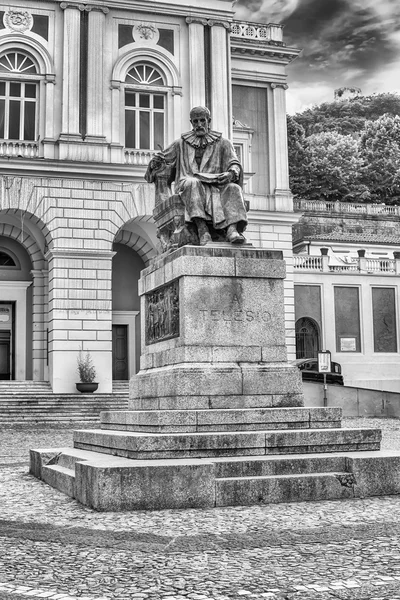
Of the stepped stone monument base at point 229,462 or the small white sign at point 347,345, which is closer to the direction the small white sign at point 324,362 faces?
the stepped stone monument base

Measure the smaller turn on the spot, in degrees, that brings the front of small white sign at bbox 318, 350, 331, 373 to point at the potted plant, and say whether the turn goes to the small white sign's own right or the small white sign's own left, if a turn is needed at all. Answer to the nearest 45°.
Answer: approximately 90° to the small white sign's own right

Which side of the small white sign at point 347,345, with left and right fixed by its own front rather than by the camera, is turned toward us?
front

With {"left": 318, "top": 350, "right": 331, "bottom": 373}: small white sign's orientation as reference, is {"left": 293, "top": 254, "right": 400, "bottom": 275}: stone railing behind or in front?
behind

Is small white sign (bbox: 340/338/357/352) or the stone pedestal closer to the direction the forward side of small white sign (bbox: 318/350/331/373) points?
the stone pedestal

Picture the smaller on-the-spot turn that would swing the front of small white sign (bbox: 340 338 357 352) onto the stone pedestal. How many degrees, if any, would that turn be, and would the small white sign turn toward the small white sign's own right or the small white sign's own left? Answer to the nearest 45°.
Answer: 0° — it already faces it

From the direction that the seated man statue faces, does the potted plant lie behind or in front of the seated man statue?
behind

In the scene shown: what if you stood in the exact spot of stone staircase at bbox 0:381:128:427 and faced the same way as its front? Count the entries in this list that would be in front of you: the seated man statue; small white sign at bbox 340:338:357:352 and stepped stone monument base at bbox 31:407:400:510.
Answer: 2

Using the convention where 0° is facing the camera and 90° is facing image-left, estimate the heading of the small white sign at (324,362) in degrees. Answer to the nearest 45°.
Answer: approximately 0°

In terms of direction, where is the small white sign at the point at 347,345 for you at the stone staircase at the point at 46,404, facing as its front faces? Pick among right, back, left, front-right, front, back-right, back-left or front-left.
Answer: back-left

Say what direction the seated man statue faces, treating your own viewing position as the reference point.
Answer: facing the viewer

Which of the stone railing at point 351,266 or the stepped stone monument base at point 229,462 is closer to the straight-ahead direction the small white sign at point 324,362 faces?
the stepped stone monument base

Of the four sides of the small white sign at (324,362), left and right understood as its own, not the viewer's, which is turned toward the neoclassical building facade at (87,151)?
right
